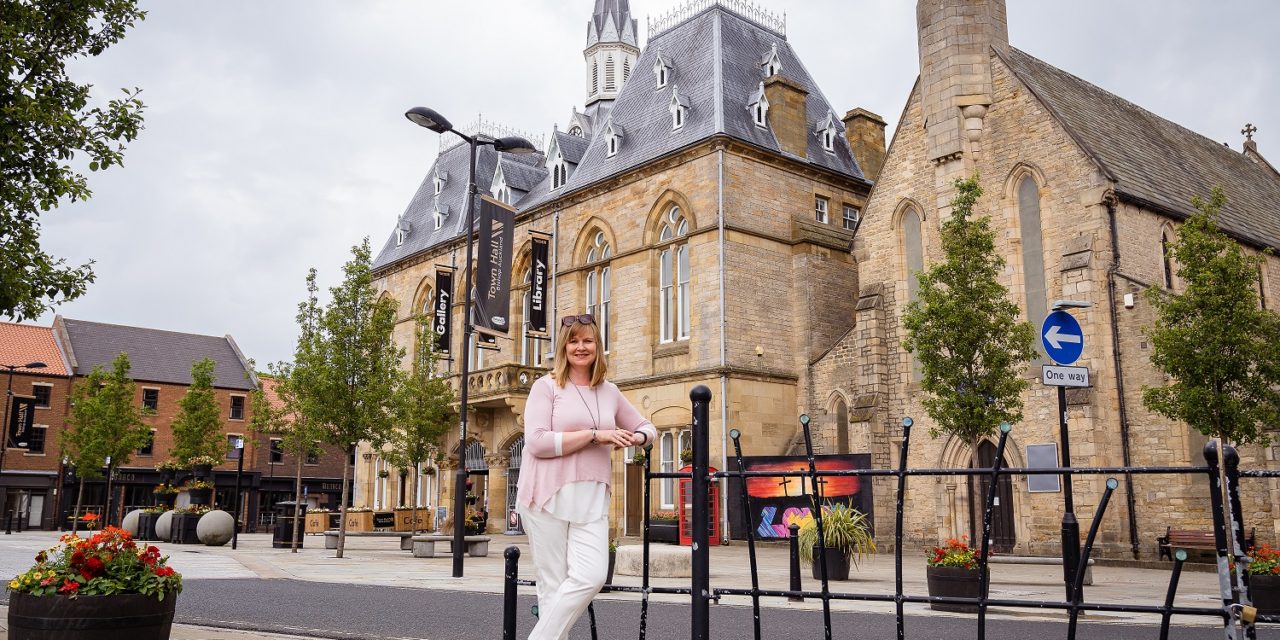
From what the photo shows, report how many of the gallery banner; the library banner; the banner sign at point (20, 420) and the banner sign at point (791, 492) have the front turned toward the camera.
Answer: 4

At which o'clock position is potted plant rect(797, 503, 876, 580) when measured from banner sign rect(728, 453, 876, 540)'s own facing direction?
The potted plant is roughly at 12 o'clock from the banner sign.

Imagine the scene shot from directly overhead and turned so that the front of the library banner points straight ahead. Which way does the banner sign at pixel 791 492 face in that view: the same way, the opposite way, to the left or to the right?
the same way

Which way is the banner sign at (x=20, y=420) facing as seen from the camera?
toward the camera

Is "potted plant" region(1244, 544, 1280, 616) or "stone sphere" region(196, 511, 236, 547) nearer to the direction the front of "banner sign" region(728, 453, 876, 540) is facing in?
the potted plant

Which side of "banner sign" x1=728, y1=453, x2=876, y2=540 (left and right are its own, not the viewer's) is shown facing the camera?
front

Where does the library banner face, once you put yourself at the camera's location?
facing the viewer

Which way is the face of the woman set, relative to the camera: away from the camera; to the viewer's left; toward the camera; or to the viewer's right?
toward the camera

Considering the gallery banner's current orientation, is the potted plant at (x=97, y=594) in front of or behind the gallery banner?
in front

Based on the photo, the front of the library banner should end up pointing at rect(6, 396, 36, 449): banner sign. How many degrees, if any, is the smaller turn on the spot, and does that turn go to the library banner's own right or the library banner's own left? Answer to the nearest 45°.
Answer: approximately 135° to the library banner's own right

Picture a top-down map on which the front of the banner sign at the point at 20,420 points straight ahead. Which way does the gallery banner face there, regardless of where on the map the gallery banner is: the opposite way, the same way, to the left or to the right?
the same way

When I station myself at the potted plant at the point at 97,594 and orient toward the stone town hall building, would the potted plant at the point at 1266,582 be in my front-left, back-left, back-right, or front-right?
front-right

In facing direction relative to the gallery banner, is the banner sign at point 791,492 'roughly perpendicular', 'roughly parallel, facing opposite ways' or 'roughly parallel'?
roughly parallel

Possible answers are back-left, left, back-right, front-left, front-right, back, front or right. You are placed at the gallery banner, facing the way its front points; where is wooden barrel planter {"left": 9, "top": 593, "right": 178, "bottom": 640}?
front
